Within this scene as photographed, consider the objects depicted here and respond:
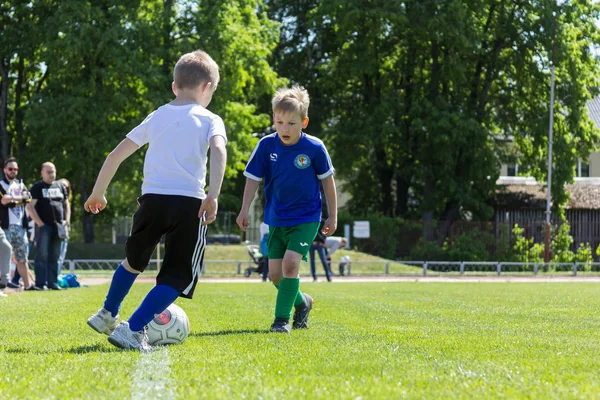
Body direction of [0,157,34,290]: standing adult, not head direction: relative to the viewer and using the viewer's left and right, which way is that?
facing the viewer and to the right of the viewer

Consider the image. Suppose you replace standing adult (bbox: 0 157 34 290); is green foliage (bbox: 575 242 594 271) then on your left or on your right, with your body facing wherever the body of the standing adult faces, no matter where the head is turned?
on your left

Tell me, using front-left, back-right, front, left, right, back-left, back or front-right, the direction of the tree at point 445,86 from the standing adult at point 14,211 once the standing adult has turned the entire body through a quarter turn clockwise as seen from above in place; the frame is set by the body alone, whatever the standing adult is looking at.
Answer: back

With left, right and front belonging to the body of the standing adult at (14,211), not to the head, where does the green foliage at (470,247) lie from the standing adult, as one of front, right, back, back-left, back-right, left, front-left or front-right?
left

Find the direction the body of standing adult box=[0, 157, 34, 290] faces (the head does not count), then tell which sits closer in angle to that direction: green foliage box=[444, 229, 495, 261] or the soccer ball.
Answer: the soccer ball

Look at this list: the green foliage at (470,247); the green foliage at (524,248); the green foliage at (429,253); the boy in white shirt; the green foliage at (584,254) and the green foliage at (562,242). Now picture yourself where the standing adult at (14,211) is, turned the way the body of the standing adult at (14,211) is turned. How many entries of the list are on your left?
5

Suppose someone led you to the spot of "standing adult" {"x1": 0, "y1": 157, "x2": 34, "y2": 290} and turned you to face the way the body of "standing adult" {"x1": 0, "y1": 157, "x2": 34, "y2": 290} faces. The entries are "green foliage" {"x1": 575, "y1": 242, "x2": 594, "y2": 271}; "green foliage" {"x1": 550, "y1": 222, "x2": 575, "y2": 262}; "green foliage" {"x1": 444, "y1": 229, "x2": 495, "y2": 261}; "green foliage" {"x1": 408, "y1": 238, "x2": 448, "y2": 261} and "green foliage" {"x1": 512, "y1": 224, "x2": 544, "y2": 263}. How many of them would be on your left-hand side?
5

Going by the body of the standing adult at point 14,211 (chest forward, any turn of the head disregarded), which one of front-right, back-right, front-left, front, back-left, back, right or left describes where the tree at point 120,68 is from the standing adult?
back-left

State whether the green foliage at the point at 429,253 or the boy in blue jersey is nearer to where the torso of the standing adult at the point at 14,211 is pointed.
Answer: the boy in blue jersey

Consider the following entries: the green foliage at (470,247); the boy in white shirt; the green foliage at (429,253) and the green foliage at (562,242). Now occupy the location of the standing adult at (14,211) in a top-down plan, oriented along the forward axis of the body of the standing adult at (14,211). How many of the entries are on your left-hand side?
3

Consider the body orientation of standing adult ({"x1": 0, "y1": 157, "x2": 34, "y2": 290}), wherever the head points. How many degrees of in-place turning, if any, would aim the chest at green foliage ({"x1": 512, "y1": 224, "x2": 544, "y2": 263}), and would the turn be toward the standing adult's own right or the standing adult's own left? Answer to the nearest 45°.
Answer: approximately 90° to the standing adult's own left

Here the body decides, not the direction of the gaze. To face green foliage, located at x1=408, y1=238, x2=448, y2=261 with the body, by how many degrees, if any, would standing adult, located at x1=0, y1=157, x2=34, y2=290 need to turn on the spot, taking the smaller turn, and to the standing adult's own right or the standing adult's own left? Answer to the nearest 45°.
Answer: approximately 90° to the standing adult's own left

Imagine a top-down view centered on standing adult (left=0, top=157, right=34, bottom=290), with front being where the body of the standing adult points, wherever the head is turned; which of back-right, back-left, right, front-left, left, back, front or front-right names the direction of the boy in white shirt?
front-right
